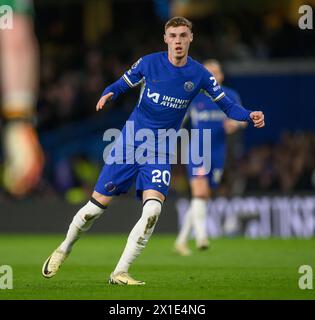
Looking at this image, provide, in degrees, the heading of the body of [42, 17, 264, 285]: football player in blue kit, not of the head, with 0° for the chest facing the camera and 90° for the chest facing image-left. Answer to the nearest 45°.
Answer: approximately 0°
